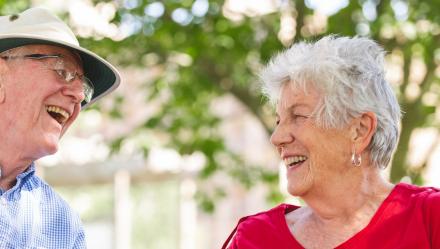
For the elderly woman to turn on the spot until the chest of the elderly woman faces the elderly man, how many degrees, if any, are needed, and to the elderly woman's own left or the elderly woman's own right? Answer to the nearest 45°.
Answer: approximately 45° to the elderly woman's own right

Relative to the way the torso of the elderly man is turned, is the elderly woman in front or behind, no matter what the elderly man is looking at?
in front

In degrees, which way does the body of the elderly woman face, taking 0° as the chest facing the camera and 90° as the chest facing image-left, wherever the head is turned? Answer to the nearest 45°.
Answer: approximately 45°

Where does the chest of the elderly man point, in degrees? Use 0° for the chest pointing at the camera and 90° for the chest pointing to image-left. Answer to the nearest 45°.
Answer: approximately 315°
